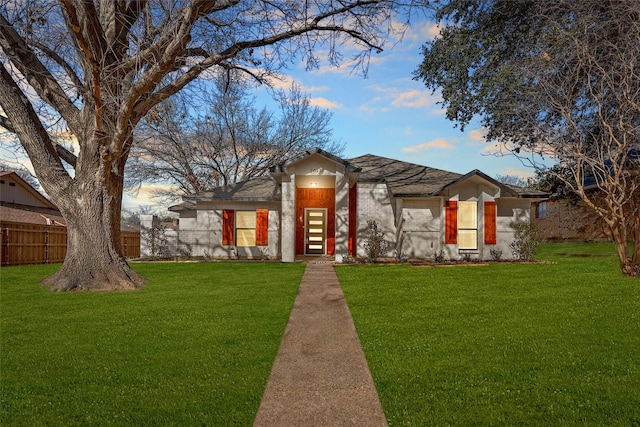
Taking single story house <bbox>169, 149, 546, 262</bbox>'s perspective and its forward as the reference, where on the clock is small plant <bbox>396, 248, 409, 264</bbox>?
The small plant is roughly at 10 o'clock from the single story house.

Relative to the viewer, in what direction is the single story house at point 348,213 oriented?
toward the camera

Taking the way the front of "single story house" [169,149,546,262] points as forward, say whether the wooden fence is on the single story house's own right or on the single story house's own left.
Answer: on the single story house's own right

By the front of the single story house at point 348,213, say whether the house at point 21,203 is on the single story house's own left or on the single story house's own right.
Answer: on the single story house's own right

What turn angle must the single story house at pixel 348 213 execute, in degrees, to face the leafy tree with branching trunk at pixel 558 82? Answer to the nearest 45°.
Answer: approximately 45° to its left

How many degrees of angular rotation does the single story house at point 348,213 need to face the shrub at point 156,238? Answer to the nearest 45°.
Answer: approximately 90° to its right

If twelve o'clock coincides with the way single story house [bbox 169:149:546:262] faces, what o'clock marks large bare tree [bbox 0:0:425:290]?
The large bare tree is roughly at 1 o'clock from the single story house.

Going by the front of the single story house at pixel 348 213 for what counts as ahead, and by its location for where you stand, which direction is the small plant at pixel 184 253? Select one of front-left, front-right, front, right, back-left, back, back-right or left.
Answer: right

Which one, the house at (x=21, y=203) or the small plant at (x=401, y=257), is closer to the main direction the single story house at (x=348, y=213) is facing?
the small plant
